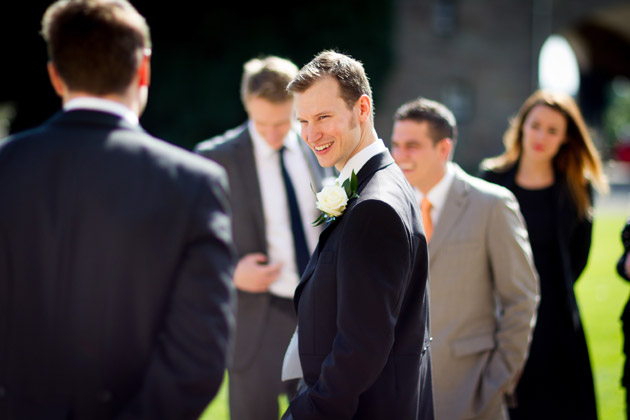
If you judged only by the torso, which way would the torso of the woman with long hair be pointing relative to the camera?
toward the camera

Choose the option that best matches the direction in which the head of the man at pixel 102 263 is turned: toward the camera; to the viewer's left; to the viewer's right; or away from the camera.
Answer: away from the camera

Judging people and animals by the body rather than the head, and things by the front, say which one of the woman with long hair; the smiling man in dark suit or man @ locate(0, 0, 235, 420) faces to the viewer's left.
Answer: the smiling man in dark suit

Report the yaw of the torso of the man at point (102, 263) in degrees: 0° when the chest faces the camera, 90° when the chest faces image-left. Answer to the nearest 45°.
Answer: approximately 180°

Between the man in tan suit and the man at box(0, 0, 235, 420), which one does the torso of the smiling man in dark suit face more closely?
the man

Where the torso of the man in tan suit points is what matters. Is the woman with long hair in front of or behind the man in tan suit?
behind

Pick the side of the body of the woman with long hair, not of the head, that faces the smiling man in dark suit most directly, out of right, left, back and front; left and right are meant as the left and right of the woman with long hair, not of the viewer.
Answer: front

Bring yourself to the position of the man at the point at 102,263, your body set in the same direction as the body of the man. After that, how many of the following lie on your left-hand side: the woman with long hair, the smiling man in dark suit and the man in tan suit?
0

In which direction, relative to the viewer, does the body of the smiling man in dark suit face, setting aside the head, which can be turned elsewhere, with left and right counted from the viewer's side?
facing to the left of the viewer

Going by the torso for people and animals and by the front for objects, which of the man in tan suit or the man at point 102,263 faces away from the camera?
the man

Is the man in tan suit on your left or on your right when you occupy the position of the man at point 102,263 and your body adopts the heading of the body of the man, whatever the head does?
on your right

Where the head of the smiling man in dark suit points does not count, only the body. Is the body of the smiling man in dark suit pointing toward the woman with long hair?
no

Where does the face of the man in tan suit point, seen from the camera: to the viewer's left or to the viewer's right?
to the viewer's left

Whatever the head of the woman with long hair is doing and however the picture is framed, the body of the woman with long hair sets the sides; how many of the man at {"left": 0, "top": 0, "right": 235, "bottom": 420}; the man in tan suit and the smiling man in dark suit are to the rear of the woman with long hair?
0

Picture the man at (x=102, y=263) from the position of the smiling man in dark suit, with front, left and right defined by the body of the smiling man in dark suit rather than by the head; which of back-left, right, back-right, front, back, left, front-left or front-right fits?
front-left

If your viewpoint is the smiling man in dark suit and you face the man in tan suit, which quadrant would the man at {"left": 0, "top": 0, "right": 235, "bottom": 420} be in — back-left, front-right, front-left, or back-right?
back-left

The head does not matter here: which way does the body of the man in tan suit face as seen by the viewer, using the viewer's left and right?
facing the viewer and to the left of the viewer
